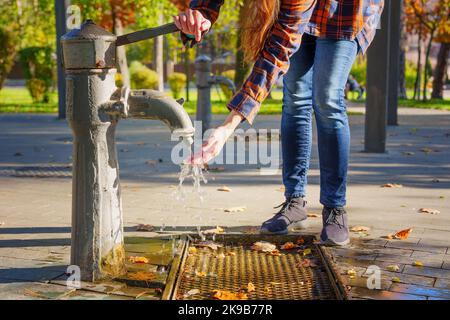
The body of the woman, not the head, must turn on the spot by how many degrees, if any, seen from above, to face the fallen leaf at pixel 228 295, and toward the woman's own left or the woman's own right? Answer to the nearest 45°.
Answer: approximately 45° to the woman's own left

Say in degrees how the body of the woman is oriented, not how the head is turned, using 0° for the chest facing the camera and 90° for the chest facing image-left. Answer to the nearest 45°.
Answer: approximately 45°

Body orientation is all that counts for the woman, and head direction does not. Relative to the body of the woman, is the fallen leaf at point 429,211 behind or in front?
behind
